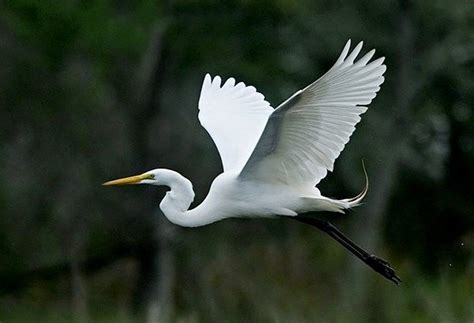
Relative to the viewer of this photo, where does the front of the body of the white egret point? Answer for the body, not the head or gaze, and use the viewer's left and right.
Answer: facing to the left of the viewer
